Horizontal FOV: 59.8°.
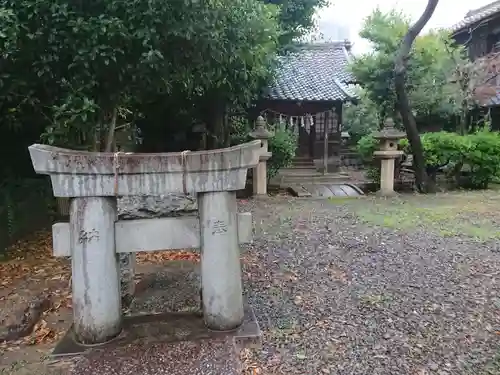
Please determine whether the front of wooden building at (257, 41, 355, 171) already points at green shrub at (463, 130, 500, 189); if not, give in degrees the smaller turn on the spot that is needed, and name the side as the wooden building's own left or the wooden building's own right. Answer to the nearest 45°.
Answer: approximately 45° to the wooden building's own left

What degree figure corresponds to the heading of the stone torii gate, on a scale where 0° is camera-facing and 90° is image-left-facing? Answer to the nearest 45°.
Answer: approximately 0°

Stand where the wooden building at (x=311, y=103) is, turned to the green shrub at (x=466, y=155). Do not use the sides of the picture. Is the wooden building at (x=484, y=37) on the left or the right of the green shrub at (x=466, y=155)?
left

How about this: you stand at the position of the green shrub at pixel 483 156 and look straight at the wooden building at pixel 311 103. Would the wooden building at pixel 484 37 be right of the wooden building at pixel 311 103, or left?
right

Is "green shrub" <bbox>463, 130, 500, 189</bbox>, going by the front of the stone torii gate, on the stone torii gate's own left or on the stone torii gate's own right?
on the stone torii gate's own left

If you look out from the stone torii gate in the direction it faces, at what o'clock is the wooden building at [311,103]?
The wooden building is roughly at 7 o'clock from the stone torii gate.

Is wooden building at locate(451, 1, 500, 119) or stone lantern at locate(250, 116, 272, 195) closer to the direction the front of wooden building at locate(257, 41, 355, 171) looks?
the stone lantern

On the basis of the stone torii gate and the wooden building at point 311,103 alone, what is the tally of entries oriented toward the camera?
2

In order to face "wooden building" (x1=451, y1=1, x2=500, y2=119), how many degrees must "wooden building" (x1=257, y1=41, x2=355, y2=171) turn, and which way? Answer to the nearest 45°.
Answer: approximately 90° to its left
